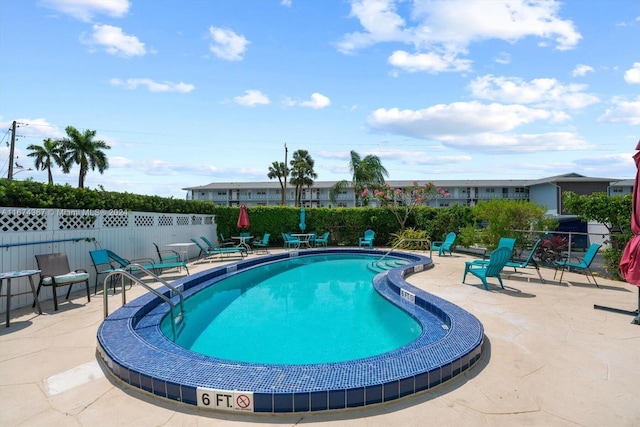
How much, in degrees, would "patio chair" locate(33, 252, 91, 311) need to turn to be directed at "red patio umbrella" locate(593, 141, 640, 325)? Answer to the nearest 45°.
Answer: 0° — it already faces it

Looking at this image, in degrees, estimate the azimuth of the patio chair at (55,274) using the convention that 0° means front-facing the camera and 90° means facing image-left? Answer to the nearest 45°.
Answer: approximately 315°

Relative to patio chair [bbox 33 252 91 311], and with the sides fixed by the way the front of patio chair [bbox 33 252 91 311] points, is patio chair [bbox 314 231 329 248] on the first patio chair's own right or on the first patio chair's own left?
on the first patio chair's own left

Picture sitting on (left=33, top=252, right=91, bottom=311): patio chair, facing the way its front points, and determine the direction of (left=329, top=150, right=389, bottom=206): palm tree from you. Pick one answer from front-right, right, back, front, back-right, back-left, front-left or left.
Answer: left

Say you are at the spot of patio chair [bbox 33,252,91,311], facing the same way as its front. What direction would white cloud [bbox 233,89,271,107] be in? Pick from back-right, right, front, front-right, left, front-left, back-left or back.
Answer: left

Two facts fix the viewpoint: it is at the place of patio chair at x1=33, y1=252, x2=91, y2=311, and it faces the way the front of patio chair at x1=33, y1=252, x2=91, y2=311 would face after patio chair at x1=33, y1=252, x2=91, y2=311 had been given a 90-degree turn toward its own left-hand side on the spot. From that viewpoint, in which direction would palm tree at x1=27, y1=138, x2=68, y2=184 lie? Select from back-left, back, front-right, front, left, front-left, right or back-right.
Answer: front-left
